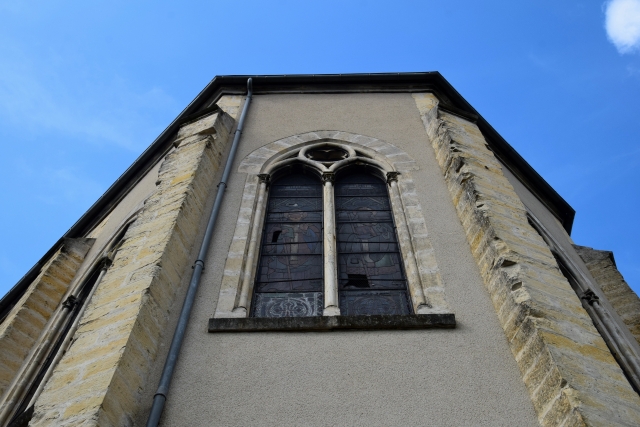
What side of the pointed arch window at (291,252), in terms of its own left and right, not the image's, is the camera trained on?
front

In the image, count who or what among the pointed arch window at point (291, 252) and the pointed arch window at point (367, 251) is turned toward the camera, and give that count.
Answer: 2

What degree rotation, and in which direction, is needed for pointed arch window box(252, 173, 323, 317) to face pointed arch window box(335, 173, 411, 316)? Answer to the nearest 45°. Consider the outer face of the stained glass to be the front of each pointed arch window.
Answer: approximately 90° to its left

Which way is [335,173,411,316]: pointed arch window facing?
toward the camera

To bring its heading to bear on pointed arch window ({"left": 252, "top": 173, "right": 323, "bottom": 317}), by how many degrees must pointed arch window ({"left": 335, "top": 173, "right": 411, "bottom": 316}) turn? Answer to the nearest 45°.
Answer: approximately 90° to its right

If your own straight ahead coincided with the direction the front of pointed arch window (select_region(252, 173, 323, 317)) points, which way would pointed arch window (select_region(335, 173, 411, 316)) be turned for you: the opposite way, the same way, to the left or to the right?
the same way

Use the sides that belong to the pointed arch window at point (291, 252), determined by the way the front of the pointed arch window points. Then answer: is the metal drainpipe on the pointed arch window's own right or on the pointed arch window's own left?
on the pointed arch window's own right
